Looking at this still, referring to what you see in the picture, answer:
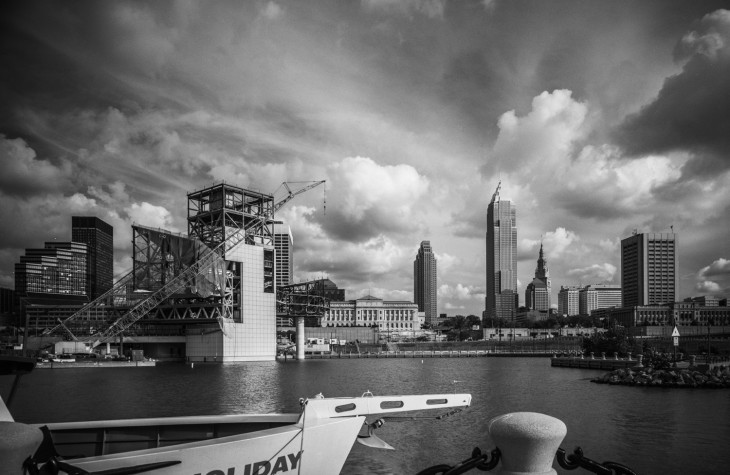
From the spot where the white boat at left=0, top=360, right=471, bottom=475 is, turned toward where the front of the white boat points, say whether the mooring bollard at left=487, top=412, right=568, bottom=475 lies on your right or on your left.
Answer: on your right

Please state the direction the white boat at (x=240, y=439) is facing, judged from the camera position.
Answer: facing to the right of the viewer
